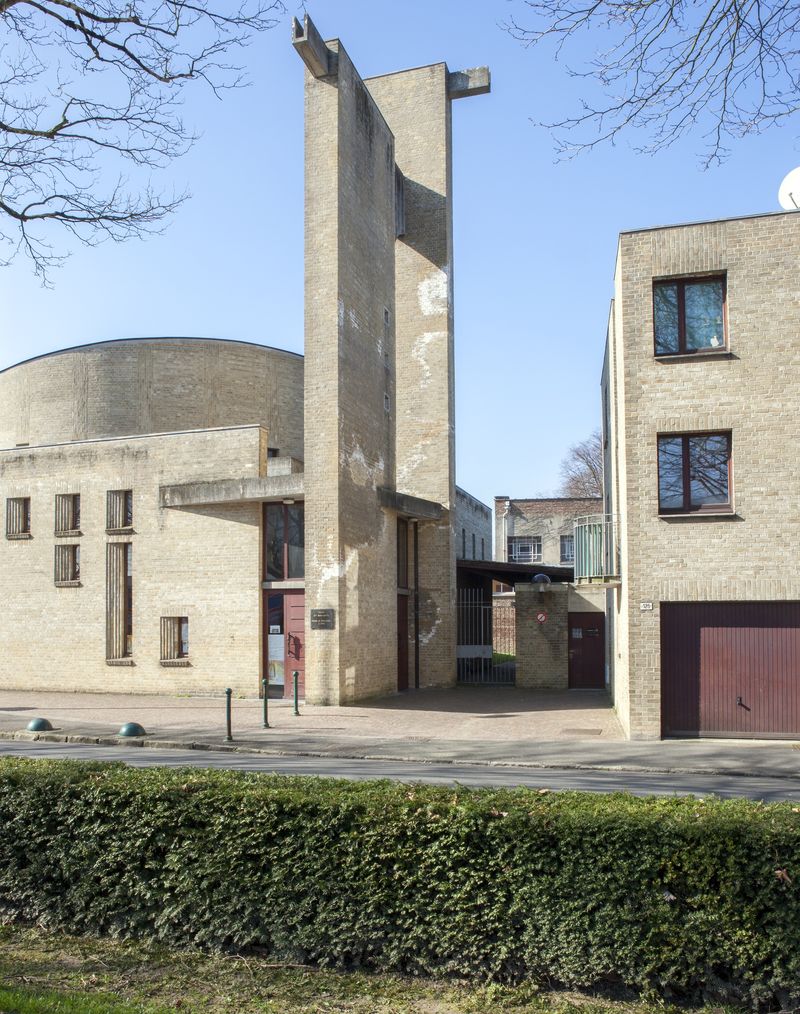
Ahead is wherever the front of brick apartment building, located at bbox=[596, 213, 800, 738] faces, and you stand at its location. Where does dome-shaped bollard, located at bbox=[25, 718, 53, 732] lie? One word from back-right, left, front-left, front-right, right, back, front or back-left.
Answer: right

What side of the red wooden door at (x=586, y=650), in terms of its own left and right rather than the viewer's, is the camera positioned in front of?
front

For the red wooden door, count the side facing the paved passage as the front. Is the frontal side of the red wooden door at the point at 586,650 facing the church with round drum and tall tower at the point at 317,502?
no

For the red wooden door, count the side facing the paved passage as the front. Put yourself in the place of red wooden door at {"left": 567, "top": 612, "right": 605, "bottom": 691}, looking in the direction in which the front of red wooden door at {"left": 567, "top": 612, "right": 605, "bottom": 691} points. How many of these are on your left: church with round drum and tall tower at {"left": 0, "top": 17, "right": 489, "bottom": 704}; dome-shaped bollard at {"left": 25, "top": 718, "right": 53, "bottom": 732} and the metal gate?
0

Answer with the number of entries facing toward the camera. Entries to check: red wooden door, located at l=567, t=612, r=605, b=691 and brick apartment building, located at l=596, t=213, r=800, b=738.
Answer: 2

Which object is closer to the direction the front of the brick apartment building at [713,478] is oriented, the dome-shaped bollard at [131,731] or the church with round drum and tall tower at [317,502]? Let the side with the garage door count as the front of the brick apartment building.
the dome-shaped bollard

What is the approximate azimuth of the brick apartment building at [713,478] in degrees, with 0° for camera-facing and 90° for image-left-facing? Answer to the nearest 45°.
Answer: approximately 0°

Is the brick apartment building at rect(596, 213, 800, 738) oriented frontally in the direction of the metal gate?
no

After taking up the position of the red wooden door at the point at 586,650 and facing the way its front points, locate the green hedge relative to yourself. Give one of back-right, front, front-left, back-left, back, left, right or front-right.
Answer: front

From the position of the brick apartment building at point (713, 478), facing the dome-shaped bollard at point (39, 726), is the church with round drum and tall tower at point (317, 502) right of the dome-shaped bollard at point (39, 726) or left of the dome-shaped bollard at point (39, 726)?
right

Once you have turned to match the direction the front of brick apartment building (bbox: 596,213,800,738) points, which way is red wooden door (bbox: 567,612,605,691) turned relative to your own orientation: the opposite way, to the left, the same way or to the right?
the same way

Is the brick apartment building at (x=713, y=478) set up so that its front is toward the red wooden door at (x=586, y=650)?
no

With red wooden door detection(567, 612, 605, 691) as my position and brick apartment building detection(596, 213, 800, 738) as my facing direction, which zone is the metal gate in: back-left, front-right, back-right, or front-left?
back-right

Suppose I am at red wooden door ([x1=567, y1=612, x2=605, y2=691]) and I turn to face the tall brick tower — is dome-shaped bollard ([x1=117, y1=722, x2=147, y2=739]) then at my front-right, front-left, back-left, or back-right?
front-left
